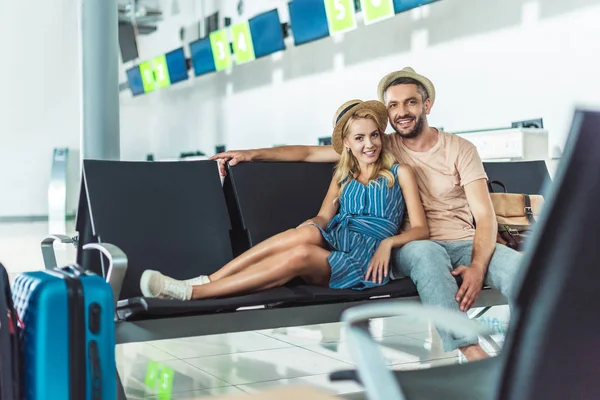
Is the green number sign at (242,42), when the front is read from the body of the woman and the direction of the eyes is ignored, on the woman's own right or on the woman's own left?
on the woman's own right

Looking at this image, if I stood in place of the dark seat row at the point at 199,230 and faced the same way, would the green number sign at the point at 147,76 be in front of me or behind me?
behind

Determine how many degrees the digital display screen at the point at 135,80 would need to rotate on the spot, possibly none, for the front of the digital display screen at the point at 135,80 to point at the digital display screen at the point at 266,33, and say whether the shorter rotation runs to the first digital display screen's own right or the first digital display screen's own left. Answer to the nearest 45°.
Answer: approximately 45° to the first digital display screen's own left

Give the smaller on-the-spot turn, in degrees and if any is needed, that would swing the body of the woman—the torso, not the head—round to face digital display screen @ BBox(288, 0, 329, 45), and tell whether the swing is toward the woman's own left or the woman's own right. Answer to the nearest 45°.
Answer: approximately 135° to the woman's own right

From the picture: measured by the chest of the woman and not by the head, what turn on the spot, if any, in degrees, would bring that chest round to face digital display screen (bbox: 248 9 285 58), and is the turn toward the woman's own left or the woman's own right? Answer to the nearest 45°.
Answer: approximately 135° to the woman's own right

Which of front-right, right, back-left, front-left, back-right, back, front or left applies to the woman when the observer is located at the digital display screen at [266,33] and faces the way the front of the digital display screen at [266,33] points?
front-left

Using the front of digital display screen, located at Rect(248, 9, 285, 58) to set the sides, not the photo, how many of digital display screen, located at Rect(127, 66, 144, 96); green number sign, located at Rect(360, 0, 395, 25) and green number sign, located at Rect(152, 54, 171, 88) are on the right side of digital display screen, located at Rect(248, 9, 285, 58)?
2

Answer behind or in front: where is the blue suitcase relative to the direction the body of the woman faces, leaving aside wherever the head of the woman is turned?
in front

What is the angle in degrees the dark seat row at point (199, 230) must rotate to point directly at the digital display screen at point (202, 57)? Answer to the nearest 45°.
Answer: approximately 135° to its left
